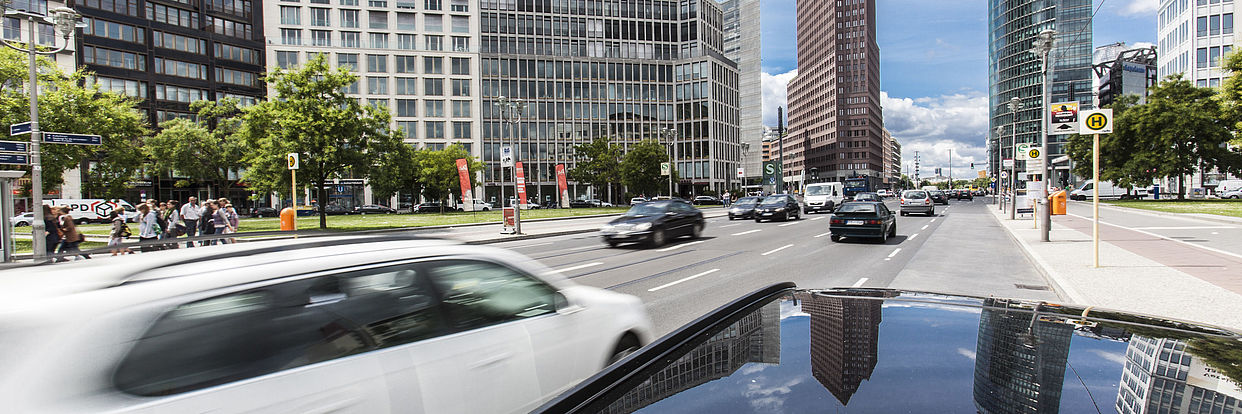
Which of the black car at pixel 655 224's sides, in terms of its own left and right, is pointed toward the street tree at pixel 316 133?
right

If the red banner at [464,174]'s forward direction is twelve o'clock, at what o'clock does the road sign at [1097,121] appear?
The road sign is roughly at 11 o'clock from the red banner.

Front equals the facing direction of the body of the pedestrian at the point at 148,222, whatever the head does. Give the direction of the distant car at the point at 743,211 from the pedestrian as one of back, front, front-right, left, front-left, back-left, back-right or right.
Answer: back

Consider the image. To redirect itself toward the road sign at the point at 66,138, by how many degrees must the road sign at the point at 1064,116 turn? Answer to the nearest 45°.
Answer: approximately 45° to its right

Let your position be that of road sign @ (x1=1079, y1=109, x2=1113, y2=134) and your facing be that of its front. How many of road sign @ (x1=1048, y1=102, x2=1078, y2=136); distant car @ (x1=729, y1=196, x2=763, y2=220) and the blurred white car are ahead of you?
1

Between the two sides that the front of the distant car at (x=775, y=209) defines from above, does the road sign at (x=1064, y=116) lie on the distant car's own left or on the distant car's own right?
on the distant car's own left

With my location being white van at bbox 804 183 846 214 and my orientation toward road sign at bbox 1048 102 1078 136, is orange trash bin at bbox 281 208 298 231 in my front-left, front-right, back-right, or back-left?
front-right

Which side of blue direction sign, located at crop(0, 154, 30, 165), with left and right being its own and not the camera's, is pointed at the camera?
front

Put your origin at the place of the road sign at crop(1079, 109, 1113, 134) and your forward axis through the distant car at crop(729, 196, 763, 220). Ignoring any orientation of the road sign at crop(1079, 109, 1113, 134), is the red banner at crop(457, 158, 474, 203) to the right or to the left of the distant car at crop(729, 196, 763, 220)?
left

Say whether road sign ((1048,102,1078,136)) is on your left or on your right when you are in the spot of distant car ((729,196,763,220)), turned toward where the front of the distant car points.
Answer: on your left

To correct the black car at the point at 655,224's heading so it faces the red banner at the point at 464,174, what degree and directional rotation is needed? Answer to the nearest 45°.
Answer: approximately 90° to its right

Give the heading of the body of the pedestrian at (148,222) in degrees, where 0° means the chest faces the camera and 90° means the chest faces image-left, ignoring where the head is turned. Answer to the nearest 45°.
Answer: approximately 90°

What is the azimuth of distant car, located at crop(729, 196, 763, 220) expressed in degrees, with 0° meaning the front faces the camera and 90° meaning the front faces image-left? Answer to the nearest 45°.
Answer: approximately 45°

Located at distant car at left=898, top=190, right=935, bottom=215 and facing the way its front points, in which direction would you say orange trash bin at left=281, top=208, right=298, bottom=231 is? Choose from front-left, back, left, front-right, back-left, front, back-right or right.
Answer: back-left

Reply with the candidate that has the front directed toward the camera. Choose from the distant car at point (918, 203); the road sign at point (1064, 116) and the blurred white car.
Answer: the road sign

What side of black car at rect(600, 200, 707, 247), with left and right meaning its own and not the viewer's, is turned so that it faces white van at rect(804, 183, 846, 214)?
back
